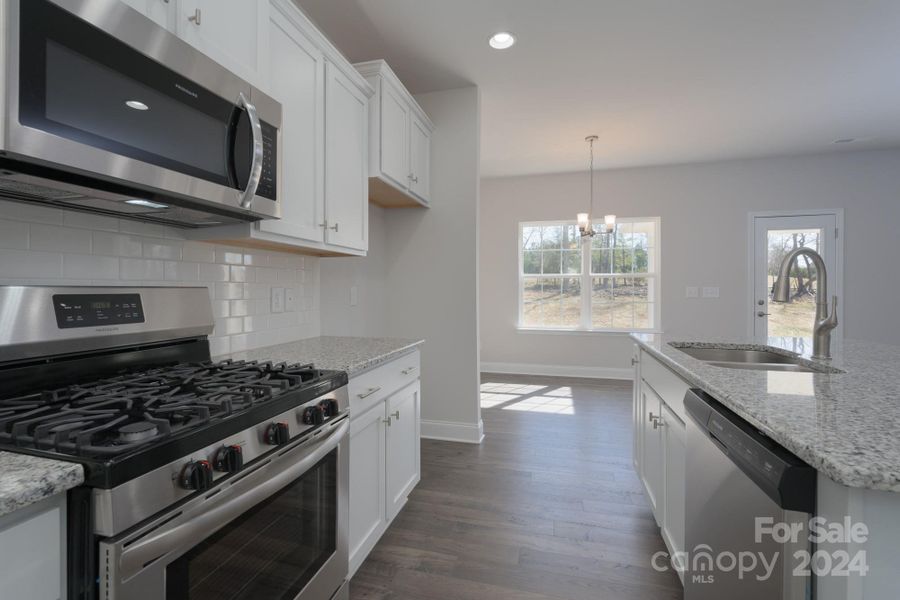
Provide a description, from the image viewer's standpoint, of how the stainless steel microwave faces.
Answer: facing the viewer and to the right of the viewer

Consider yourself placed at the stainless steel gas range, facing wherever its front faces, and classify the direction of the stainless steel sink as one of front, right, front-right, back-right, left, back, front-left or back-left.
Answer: front-left

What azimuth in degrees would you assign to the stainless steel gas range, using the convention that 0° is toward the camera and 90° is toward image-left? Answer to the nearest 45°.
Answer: approximately 315°

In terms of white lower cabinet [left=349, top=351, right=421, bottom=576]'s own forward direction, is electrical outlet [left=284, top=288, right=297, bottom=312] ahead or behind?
behind

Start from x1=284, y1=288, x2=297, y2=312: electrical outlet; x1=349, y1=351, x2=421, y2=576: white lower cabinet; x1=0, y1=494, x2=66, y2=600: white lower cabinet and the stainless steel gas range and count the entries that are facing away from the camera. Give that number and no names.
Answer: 0

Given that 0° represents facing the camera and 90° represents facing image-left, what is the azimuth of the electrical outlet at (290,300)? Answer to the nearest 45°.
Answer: approximately 315°

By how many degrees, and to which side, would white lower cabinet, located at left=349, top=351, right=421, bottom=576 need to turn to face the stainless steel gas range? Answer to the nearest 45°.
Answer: approximately 135° to its right

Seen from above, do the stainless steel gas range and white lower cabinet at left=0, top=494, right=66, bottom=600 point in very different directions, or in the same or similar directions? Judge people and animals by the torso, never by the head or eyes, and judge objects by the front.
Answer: same or similar directions

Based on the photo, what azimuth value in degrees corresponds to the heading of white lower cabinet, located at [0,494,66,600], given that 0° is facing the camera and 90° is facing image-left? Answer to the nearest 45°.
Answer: approximately 315°

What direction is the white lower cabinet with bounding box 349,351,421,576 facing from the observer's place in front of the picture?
facing to the right of the viewer

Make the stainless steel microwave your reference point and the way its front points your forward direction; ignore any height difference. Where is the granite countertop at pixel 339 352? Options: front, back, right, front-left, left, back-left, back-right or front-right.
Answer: left

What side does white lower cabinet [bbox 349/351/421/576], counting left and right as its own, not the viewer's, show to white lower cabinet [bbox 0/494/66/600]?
right

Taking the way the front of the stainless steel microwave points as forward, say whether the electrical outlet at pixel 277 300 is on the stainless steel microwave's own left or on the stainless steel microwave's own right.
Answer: on the stainless steel microwave's own left

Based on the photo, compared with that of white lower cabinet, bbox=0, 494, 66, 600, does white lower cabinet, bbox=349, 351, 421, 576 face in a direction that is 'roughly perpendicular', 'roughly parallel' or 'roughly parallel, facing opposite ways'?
roughly parallel

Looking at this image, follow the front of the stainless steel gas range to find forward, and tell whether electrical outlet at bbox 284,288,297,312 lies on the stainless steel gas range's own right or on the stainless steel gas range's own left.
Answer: on the stainless steel gas range's own left

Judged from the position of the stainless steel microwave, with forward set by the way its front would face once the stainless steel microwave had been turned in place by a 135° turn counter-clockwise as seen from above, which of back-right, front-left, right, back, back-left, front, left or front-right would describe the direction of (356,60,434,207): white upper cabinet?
front-right

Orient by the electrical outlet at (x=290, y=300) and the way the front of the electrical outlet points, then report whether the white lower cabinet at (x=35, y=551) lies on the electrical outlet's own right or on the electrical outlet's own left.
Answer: on the electrical outlet's own right

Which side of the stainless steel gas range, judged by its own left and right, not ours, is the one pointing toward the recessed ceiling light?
left

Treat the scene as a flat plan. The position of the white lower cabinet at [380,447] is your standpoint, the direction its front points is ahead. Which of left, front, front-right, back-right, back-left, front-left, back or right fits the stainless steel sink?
front
